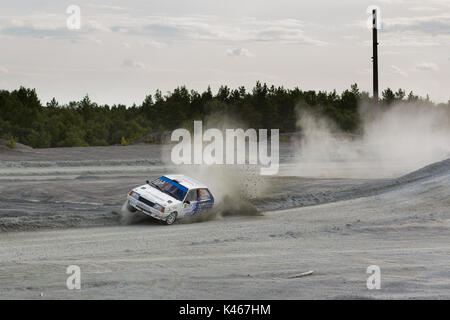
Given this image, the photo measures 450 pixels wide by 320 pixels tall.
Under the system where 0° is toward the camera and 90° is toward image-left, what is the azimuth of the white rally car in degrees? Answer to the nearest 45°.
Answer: approximately 45°
